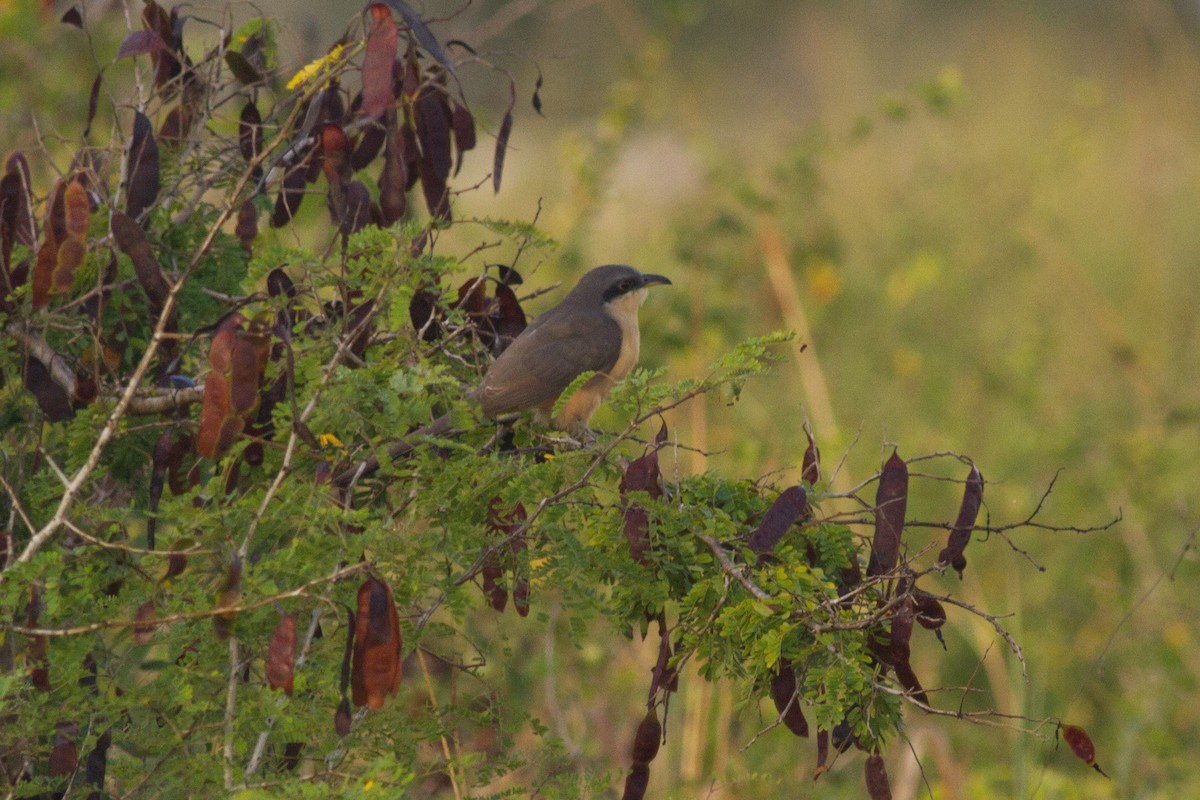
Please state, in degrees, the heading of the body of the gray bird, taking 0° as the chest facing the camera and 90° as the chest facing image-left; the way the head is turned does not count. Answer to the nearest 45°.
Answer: approximately 270°
